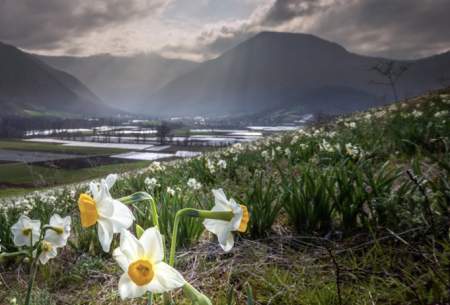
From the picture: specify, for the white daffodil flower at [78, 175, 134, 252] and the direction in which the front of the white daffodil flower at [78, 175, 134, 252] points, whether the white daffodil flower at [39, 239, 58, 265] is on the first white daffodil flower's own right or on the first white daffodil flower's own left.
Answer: on the first white daffodil flower's own right

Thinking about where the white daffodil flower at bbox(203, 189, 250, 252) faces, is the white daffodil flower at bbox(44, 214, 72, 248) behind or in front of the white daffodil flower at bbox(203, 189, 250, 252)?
behind

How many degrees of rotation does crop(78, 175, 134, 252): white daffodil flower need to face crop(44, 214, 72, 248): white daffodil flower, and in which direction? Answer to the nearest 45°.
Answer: approximately 90° to its right

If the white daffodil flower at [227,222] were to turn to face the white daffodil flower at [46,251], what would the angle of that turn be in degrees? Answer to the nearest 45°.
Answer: approximately 135° to its left

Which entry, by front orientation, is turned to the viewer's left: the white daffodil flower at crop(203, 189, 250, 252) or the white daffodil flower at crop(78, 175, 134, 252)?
the white daffodil flower at crop(78, 175, 134, 252)

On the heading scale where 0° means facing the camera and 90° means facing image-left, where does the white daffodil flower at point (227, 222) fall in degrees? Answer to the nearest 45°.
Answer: approximately 270°

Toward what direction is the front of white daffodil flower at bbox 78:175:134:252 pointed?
to the viewer's left

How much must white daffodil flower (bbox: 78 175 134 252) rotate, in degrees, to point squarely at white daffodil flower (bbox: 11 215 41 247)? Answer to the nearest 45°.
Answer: approximately 45° to its right

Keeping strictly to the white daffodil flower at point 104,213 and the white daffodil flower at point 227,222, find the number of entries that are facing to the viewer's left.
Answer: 1

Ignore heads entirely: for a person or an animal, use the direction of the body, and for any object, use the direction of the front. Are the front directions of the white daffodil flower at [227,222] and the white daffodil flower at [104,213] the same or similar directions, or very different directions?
very different directions
